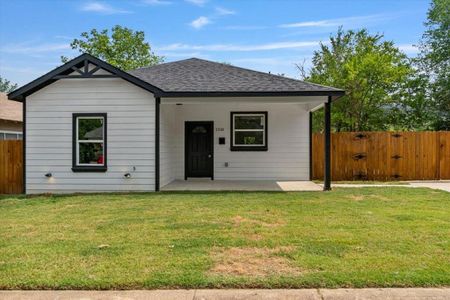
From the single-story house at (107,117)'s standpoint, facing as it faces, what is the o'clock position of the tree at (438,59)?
The tree is roughly at 8 o'clock from the single-story house.

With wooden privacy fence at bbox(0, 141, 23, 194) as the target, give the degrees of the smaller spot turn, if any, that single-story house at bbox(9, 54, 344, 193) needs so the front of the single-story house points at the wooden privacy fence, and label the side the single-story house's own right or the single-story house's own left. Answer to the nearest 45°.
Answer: approximately 90° to the single-story house's own right

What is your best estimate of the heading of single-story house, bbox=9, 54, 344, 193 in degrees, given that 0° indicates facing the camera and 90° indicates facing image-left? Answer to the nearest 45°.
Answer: approximately 0°

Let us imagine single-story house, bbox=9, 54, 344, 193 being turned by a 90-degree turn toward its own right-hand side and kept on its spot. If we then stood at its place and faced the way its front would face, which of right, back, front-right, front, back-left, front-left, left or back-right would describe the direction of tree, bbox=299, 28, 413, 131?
back-right

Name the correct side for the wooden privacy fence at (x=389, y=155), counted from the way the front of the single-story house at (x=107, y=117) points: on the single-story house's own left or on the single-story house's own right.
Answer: on the single-story house's own left

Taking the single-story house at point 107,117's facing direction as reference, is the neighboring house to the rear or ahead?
to the rear
